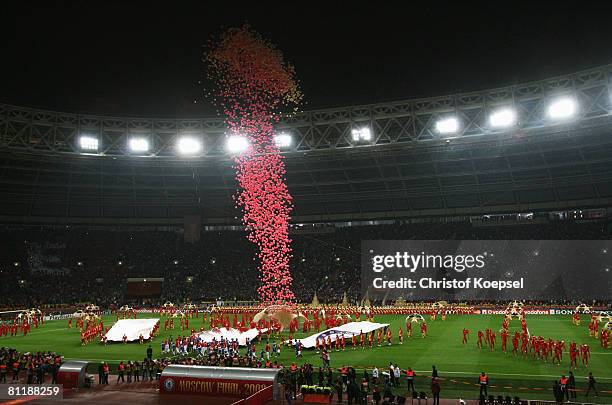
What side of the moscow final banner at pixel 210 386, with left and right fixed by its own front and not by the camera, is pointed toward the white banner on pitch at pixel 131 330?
back

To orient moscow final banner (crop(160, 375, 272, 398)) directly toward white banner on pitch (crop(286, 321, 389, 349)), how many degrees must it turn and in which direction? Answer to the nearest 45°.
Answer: approximately 135° to its left

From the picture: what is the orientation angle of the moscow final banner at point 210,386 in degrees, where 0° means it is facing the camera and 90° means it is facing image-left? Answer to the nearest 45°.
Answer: approximately 0°
